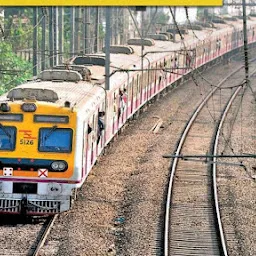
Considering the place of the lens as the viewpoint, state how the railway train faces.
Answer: facing the viewer and to the left of the viewer

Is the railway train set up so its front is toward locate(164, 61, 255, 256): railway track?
no
